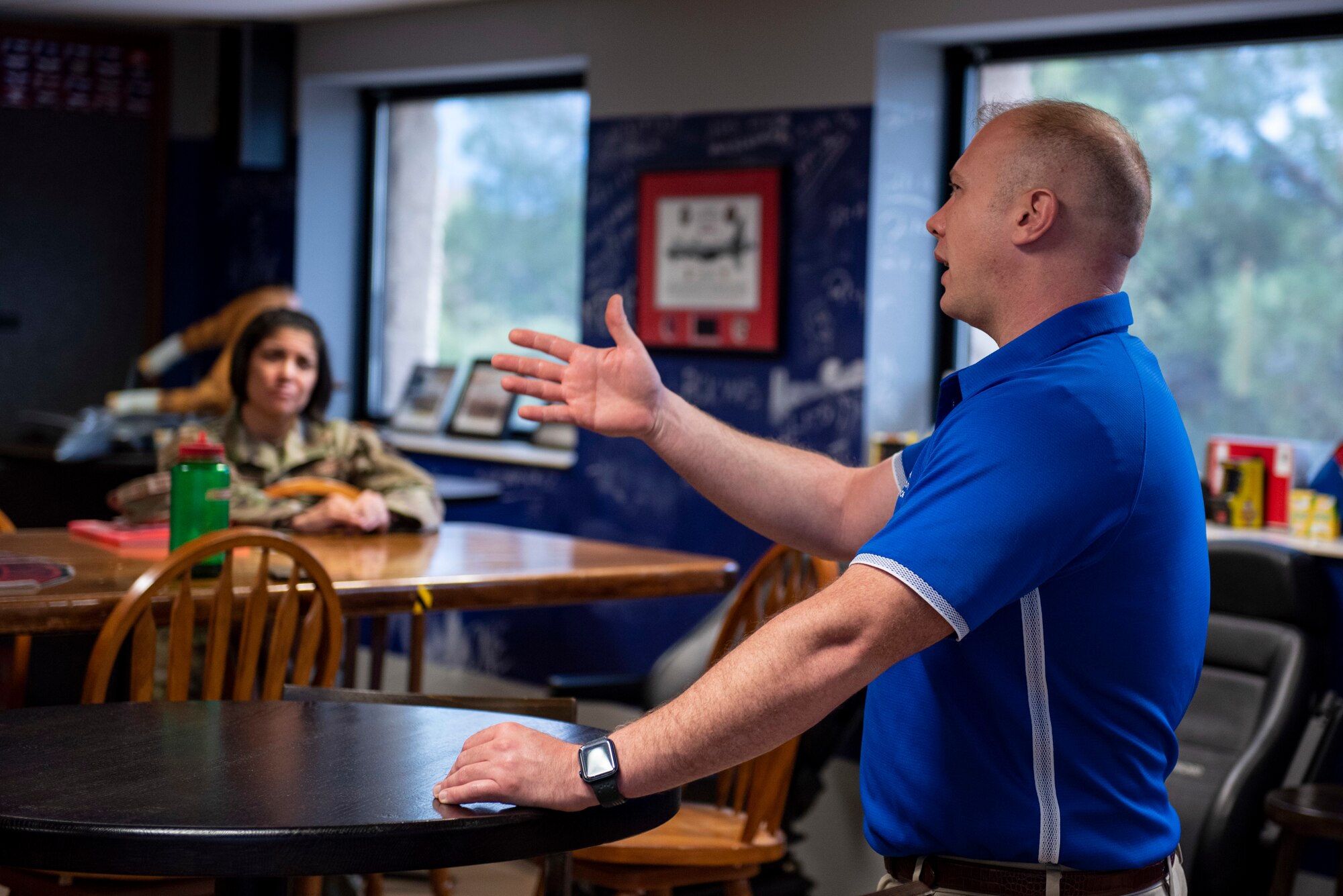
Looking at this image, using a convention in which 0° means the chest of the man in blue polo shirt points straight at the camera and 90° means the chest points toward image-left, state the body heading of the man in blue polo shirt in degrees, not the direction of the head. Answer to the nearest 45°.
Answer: approximately 90°

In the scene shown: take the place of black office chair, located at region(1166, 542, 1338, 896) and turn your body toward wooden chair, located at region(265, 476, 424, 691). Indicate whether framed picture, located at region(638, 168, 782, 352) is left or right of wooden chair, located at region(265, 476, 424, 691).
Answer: right

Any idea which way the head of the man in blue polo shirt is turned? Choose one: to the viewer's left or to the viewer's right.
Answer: to the viewer's left

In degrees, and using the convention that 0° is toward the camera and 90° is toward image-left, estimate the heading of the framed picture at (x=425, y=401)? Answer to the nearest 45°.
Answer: approximately 0°

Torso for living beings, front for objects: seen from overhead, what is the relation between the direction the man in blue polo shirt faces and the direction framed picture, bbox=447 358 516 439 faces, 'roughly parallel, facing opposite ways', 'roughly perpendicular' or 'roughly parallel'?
roughly perpendicular

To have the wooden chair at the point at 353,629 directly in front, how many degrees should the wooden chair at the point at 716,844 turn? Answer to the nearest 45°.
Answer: approximately 90° to its right

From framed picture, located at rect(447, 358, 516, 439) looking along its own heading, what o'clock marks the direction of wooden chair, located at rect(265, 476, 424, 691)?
The wooden chair is roughly at 12 o'clock from the framed picture.

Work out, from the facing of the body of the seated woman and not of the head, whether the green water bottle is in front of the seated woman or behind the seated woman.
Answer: in front

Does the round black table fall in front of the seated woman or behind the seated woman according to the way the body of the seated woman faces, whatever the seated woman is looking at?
in front

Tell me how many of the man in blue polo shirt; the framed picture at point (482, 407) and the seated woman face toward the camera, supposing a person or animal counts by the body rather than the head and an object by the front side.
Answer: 2
